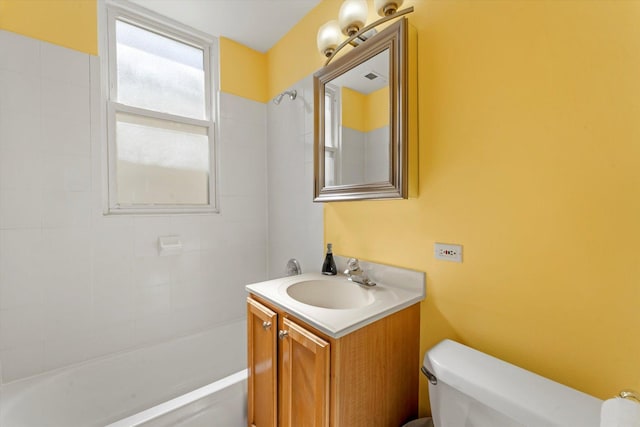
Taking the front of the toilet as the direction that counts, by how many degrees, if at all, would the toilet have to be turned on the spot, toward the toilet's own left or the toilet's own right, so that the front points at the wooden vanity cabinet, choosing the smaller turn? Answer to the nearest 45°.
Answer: approximately 45° to the toilet's own right

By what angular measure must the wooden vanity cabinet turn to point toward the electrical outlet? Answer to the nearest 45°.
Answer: approximately 135° to its left

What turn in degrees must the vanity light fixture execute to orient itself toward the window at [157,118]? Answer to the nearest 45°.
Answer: approximately 45° to its right

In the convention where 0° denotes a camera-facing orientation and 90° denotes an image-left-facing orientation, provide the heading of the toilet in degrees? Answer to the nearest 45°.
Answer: approximately 45°
